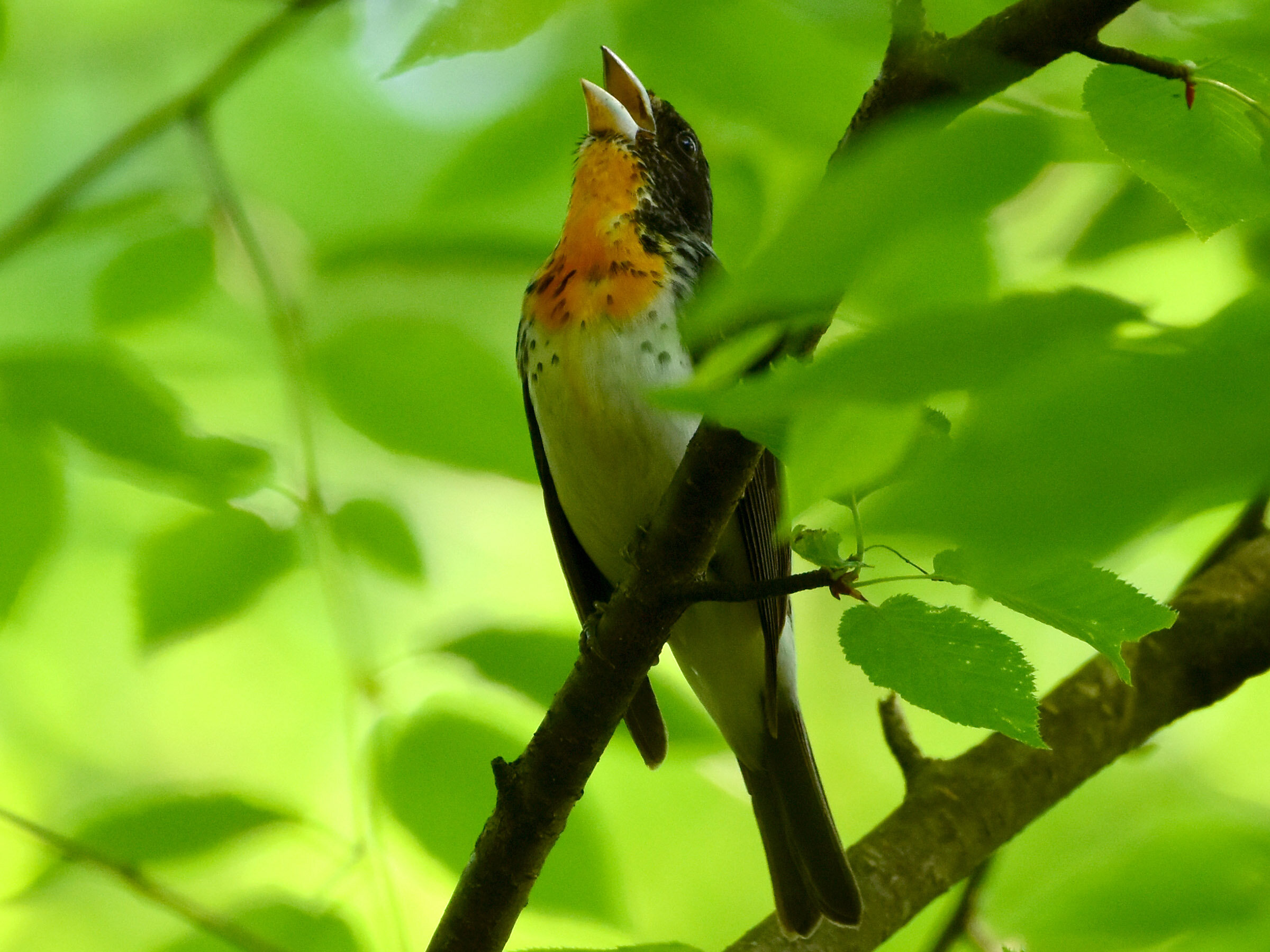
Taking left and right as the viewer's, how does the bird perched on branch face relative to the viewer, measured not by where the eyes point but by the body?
facing the viewer and to the left of the viewer

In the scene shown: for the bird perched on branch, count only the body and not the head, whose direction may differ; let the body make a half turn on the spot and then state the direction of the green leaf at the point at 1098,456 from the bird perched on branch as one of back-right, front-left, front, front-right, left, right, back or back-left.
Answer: back-right

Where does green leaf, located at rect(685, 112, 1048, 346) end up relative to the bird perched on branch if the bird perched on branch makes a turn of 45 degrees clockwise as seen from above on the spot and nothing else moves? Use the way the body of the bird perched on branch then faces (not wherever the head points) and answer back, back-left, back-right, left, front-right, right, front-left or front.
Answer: left
